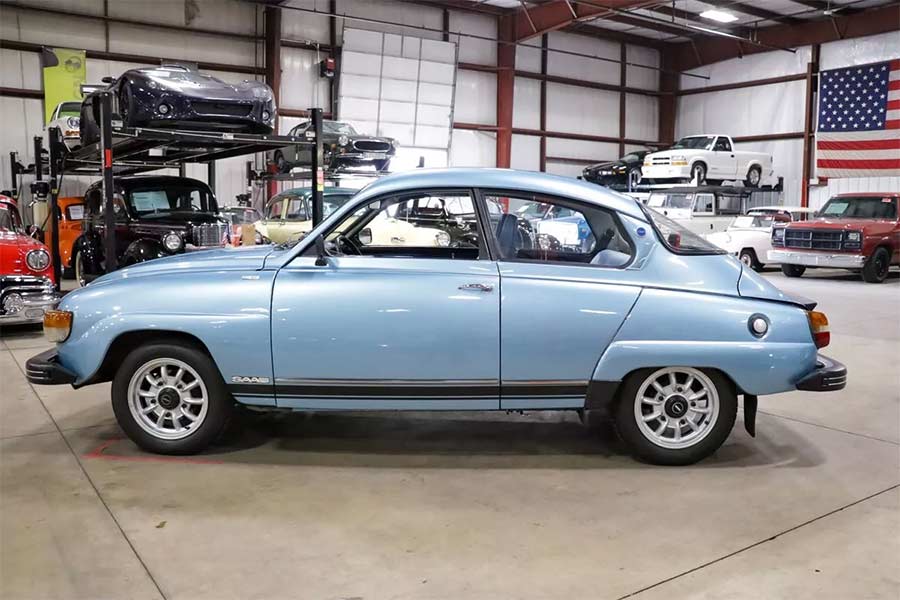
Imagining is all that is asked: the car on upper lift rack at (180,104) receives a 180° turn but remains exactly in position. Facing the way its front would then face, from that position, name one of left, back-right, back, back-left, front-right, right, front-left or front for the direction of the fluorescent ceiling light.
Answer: right

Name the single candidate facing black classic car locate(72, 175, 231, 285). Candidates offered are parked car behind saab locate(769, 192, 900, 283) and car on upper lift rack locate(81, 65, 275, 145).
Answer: the parked car behind saab

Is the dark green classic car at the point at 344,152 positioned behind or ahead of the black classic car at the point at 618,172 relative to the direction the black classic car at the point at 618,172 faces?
ahead

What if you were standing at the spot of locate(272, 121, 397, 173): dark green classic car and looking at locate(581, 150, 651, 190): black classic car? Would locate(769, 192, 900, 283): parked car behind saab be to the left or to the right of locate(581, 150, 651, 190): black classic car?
right

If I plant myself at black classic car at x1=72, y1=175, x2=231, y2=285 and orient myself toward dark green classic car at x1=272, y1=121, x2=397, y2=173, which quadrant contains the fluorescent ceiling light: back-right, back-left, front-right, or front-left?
front-right

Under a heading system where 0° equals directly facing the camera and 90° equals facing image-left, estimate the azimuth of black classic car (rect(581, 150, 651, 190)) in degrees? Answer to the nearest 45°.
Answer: approximately 45°

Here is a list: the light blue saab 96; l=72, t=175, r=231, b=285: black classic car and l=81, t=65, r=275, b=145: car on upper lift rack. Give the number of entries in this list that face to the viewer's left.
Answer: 1

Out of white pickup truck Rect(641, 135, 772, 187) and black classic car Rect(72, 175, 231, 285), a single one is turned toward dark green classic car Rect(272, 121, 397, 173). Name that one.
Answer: the white pickup truck

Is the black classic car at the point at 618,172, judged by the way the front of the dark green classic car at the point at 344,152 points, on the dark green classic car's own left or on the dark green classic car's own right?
on the dark green classic car's own left

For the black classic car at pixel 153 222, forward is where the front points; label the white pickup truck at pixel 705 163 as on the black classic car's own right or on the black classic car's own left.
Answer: on the black classic car's own left

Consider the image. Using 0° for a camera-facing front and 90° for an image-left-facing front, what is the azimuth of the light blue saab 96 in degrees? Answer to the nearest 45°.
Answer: approximately 90°

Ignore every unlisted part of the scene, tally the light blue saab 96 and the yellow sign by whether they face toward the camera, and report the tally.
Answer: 1

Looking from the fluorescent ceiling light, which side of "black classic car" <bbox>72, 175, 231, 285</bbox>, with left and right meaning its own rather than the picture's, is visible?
left

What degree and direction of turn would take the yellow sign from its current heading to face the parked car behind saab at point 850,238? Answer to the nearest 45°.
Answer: approximately 45° to its left

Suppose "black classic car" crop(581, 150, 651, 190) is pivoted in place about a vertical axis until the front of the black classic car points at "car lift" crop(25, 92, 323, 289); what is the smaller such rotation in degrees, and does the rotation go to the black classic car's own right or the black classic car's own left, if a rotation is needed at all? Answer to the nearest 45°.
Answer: approximately 45° to the black classic car's own left

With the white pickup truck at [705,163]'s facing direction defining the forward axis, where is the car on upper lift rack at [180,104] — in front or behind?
in front

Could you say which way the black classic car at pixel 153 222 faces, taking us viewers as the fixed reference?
facing the viewer and to the right of the viewer
